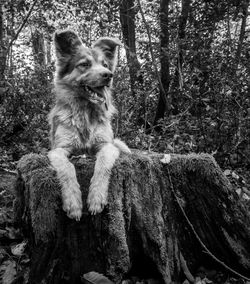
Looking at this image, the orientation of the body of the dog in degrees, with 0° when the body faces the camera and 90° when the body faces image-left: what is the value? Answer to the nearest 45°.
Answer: approximately 0°

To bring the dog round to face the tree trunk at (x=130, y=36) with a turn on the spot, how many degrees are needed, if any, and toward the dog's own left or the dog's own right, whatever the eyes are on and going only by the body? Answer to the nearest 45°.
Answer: approximately 180°

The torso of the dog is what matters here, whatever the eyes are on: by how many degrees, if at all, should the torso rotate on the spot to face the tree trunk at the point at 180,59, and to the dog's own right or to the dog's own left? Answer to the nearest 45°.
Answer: approximately 135° to the dog's own left

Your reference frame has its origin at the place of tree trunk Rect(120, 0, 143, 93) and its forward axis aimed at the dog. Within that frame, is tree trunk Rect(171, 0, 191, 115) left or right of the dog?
left

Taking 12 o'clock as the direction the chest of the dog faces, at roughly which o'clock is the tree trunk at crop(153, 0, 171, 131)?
The tree trunk is roughly at 7 o'clock from the dog.
